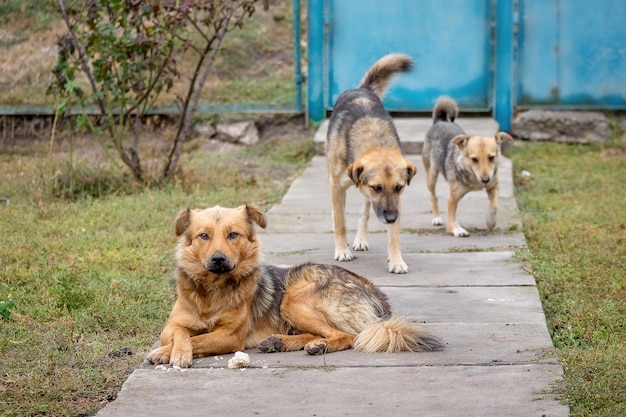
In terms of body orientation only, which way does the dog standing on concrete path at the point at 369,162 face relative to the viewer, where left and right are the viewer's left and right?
facing the viewer

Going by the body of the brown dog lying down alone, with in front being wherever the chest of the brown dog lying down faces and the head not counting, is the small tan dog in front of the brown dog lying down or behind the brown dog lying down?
behind

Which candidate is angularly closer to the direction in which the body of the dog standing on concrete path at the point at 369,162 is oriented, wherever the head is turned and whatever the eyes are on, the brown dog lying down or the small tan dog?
the brown dog lying down

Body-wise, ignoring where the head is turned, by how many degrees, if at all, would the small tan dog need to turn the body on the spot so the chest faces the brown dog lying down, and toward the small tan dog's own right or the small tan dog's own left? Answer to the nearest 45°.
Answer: approximately 45° to the small tan dog's own right

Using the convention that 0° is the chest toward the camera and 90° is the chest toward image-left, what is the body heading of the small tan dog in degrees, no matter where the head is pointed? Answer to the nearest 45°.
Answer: approximately 315°

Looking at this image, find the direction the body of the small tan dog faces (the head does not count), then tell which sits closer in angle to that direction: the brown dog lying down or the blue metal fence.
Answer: the brown dog lying down

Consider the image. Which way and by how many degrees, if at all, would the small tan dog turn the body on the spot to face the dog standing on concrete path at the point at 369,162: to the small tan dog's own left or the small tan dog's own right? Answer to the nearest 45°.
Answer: approximately 90° to the small tan dog's own right

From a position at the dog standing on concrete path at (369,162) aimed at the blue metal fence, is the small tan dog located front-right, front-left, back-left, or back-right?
front-right

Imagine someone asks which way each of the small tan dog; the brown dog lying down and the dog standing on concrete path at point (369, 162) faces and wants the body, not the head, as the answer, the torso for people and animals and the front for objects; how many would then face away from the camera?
0

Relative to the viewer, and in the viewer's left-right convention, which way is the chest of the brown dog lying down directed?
facing the viewer and to the left of the viewer

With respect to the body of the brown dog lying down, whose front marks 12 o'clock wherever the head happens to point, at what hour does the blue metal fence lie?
The blue metal fence is roughly at 5 o'clock from the brown dog lying down.
